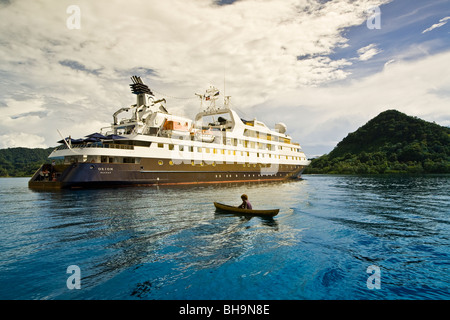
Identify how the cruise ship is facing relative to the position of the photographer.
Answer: facing away from the viewer and to the right of the viewer
